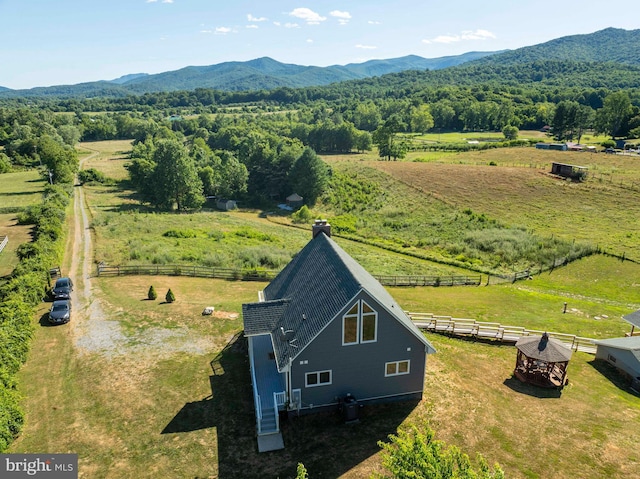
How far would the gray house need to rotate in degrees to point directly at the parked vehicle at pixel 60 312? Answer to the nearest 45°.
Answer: approximately 45° to its right

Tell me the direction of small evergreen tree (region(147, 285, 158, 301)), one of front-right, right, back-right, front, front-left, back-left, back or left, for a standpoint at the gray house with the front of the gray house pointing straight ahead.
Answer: front-right

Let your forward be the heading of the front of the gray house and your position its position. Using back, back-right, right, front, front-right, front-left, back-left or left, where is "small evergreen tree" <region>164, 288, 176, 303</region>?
front-right

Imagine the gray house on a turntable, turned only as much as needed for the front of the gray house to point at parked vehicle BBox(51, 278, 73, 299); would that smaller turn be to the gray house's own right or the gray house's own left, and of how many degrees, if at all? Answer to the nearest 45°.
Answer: approximately 45° to the gray house's own right

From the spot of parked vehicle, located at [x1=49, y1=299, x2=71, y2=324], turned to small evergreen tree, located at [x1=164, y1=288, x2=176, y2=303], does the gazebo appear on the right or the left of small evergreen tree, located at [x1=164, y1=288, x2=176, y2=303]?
right

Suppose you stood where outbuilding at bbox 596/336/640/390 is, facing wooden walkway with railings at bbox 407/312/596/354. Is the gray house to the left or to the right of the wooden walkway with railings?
left
